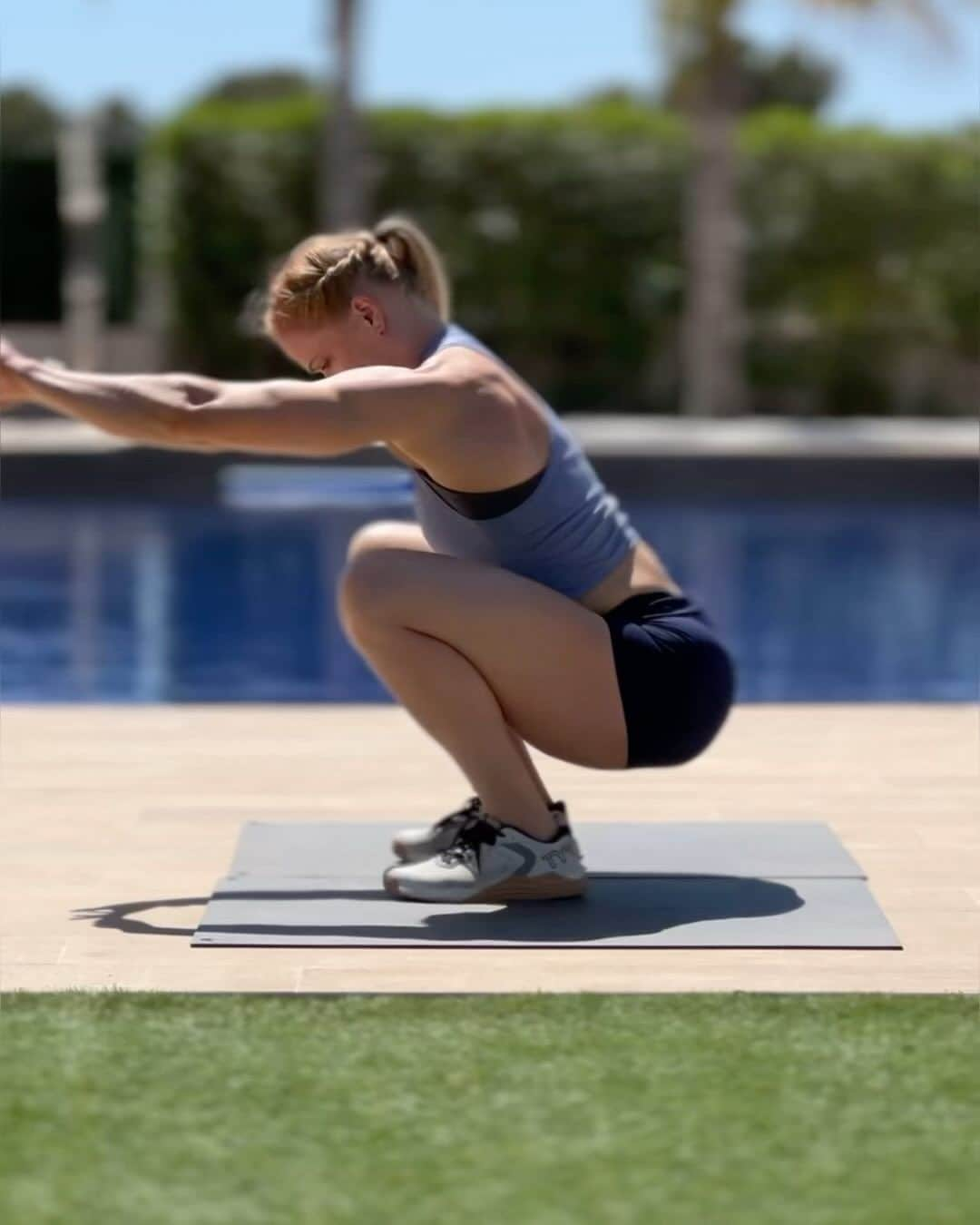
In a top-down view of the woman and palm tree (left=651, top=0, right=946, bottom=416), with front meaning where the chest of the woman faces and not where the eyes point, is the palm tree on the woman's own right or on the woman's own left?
on the woman's own right

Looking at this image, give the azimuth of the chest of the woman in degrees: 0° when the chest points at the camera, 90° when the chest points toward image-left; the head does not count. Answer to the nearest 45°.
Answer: approximately 90°

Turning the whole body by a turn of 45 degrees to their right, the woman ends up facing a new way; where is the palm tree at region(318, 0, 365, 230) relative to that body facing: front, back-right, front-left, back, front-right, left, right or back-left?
front-right

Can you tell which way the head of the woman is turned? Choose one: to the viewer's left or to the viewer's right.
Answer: to the viewer's left

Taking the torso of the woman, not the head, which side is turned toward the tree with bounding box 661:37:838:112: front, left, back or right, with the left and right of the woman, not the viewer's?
right
